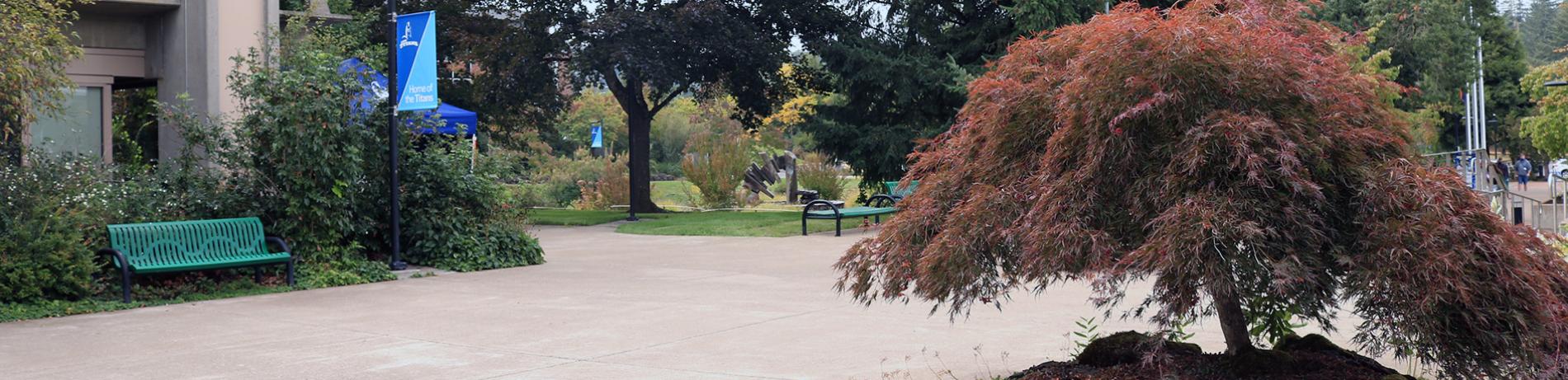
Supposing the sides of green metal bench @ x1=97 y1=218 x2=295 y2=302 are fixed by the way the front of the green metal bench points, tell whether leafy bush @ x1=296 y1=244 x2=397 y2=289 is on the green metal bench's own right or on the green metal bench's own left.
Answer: on the green metal bench's own left

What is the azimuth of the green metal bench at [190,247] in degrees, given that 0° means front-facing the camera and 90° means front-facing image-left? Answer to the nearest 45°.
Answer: approximately 315°

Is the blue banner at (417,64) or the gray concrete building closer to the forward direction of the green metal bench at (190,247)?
the blue banner

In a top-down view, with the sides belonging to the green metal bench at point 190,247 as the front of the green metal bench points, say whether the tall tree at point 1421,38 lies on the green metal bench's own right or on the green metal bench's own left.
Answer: on the green metal bench's own left

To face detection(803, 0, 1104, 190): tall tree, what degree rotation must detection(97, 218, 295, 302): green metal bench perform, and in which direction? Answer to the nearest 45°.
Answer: approximately 90° to its left

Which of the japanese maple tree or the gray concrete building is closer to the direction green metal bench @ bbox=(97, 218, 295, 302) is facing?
the japanese maple tree
